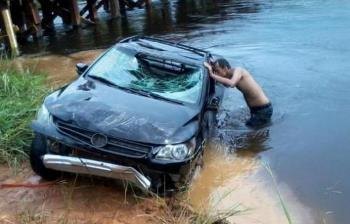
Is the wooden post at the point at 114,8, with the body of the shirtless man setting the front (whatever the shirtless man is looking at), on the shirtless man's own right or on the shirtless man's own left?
on the shirtless man's own right

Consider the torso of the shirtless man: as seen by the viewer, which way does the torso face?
to the viewer's left

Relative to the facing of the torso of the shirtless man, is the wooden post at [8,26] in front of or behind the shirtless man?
in front
